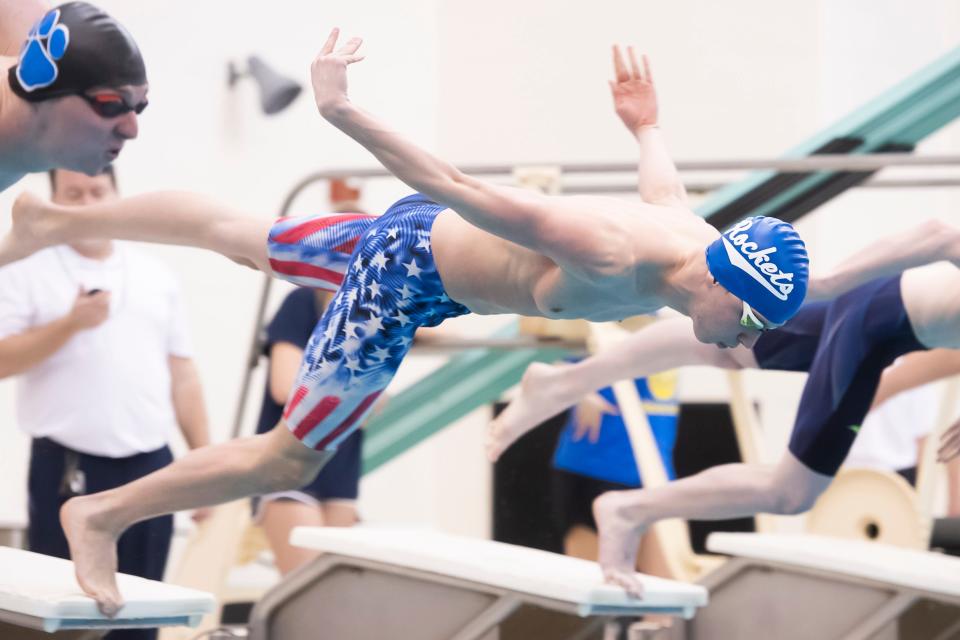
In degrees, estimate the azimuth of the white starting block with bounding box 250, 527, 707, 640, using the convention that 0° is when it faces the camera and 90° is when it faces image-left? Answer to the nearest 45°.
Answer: approximately 270°

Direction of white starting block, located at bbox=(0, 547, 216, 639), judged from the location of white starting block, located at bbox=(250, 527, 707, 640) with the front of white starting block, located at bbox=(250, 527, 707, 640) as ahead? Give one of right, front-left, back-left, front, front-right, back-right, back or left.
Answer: back-right

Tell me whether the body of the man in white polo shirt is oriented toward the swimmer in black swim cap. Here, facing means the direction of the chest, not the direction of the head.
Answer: yes

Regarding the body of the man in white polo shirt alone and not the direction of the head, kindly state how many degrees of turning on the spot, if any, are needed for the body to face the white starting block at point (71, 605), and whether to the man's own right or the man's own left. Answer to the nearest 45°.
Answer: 0° — they already face it

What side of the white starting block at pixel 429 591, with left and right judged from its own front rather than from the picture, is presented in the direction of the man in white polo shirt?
back

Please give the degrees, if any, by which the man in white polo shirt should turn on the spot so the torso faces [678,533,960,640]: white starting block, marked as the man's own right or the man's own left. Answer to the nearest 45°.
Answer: approximately 90° to the man's own left

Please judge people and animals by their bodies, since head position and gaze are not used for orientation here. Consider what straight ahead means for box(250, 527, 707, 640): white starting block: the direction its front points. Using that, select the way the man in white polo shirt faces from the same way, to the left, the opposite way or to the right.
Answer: to the right

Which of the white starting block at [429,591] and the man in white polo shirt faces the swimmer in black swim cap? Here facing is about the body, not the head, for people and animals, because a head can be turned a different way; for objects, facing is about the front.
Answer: the man in white polo shirt

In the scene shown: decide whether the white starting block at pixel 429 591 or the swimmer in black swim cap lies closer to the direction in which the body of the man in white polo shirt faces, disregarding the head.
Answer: the swimmer in black swim cap

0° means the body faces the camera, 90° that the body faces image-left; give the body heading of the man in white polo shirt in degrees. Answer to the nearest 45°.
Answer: approximately 0°

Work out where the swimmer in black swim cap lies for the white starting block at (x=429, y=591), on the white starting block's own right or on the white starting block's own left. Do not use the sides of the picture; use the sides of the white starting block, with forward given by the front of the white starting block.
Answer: on the white starting block's own right
